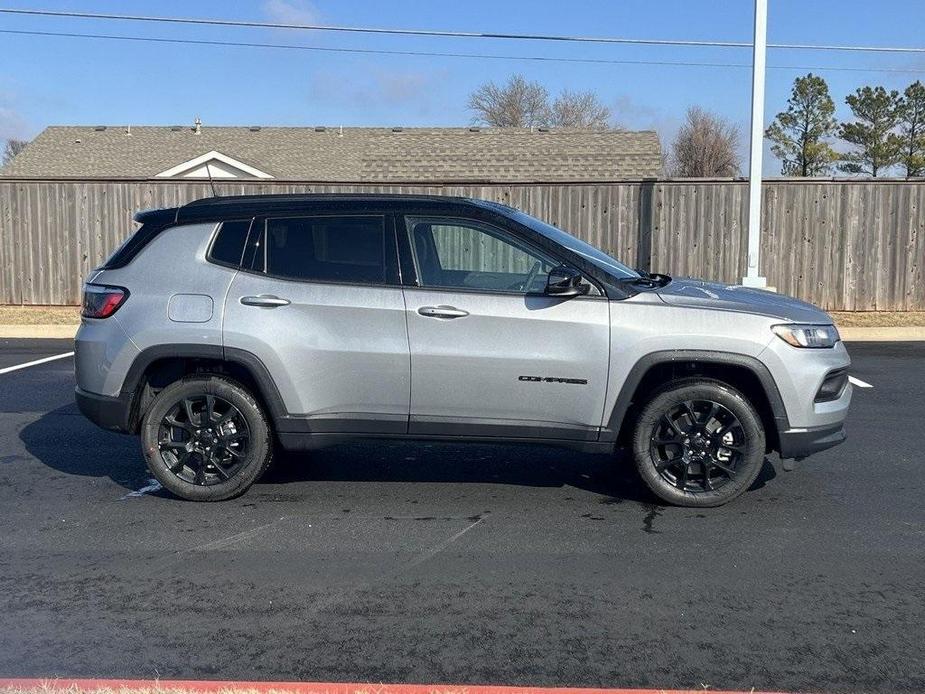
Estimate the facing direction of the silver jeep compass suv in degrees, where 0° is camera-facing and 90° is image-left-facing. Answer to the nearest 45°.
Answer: approximately 270°

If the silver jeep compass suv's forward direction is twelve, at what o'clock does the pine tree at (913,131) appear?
The pine tree is roughly at 10 o'clock from the silver jeep compass suv.

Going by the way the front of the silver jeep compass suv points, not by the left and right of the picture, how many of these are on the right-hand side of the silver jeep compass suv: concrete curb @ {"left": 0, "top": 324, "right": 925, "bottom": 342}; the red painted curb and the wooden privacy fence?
1

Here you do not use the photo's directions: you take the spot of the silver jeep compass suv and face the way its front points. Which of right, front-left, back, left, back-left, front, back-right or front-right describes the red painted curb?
right

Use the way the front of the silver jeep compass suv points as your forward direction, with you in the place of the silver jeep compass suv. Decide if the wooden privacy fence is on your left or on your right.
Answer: on your left

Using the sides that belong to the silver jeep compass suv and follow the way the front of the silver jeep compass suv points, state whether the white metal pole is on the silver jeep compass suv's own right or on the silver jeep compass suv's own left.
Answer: on the silver jeep compass suv's own left

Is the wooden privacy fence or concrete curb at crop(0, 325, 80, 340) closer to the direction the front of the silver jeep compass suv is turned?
the wooden privacy fence

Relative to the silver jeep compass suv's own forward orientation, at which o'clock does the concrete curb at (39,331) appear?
The concrete curb is roughly at 8 o'clock from the silver jeep compass suv.
